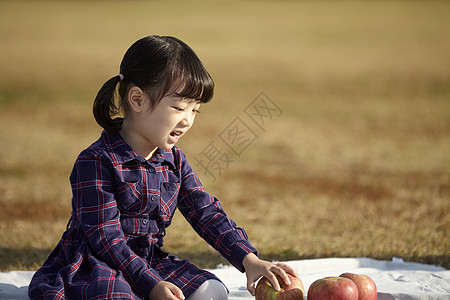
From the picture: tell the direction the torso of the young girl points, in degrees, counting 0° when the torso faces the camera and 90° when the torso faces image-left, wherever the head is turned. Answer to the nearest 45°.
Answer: approximately 315°

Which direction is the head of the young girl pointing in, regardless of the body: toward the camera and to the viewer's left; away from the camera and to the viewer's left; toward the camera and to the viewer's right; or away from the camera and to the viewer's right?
toward the camera and to the viewer's right

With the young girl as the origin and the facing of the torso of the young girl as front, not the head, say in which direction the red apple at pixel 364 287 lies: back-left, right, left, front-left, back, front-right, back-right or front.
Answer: front-left
